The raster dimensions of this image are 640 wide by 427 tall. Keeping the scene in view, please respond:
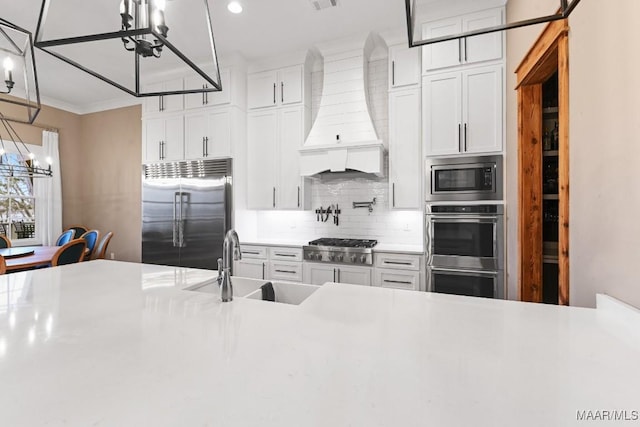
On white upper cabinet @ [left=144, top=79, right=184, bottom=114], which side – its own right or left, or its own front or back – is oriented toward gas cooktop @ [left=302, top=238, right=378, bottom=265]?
left

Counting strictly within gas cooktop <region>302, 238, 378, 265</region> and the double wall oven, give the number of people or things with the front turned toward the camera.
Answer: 2

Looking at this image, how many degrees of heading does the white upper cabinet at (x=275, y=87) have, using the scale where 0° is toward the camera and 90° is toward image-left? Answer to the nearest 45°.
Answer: approximately 45°

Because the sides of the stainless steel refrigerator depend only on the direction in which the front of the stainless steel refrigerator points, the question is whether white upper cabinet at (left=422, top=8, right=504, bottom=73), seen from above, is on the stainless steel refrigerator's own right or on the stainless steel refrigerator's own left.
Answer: on the stainless steel refrigerator's own left

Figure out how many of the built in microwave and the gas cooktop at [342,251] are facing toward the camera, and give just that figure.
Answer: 2

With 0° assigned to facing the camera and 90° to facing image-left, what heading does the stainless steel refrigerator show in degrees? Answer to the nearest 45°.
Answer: approximately 45°

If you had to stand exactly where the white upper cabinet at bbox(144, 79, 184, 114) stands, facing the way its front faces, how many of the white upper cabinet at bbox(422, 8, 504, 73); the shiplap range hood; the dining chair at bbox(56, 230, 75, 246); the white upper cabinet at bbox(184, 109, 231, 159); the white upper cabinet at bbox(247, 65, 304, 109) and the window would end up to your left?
4
